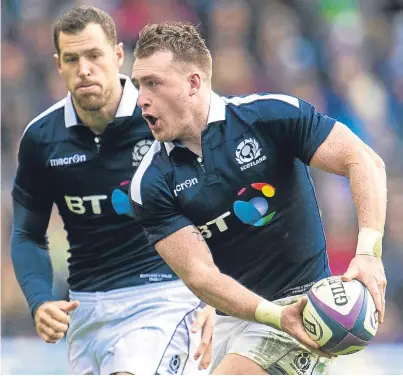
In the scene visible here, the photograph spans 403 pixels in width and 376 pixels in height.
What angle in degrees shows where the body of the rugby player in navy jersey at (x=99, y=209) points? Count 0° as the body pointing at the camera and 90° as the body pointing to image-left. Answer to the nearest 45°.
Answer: approximately 0°

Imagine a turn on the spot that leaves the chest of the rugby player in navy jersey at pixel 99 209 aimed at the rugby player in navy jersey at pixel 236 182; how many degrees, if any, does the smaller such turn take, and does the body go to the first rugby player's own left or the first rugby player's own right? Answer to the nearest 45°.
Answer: approximately 45° to the first rugby player's own left
